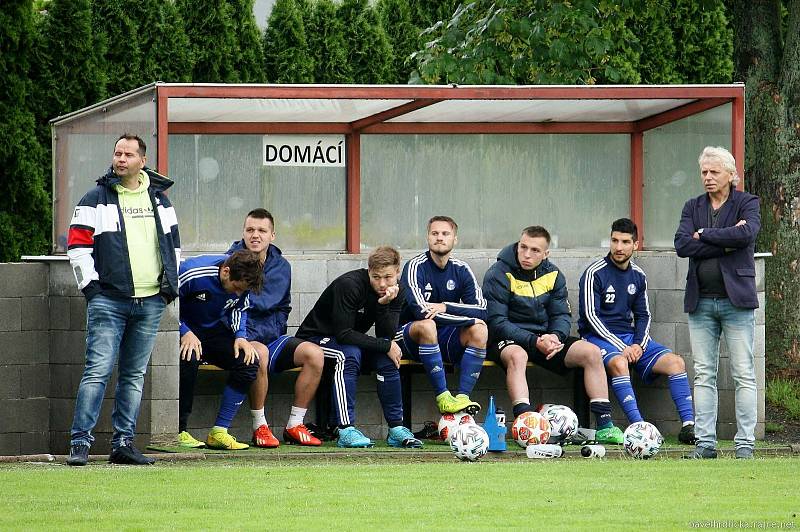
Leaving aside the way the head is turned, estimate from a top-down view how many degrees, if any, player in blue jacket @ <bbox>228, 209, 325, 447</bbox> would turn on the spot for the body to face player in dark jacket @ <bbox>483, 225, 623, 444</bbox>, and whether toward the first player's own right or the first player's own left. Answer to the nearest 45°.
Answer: approximately 90° to the first player's own left

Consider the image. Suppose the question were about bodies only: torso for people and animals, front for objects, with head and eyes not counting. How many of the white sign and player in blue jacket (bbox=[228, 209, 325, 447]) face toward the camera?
2

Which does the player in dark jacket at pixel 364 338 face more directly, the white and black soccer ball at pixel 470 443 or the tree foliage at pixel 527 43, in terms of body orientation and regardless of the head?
the white and black soccer ball

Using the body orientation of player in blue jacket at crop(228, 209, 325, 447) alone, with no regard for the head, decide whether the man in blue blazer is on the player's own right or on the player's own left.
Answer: on the player's own left

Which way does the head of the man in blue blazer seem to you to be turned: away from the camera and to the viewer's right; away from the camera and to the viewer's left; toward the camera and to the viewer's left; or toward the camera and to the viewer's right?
toward the camera and to the viewer's left

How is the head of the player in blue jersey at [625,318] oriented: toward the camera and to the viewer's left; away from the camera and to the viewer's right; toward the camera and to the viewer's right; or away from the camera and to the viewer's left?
toward the camera and to the viewer's left

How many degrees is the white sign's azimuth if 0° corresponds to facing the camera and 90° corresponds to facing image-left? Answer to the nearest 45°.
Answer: approximately 0°

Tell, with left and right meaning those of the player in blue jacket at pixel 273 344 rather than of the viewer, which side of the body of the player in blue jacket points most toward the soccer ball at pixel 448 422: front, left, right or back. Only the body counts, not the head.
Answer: left
